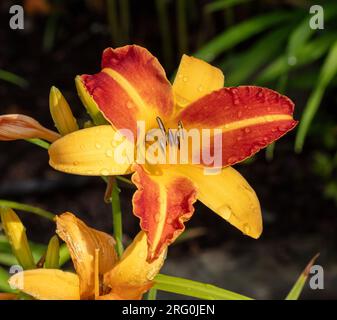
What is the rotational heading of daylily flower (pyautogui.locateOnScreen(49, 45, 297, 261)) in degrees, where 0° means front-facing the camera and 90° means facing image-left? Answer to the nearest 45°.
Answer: approximately 0°

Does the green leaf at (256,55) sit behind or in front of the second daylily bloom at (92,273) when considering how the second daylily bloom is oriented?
behind

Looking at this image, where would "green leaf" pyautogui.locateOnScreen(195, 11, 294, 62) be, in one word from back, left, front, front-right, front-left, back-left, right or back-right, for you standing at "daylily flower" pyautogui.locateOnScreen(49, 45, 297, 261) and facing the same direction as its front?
back

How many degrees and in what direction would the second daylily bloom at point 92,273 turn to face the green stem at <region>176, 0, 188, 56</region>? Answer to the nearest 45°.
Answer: approximately 180°

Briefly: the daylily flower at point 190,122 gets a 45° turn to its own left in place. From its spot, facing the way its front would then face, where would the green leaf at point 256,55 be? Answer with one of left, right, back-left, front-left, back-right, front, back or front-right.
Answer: back-left

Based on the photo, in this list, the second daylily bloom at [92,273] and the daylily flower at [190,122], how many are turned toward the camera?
2

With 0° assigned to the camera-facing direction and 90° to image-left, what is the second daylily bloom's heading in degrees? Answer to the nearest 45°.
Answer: approximately 0°

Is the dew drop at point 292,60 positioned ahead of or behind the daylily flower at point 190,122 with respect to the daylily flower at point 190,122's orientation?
behind
